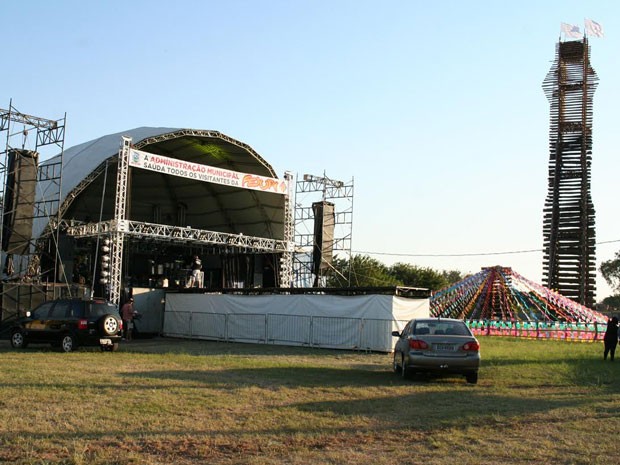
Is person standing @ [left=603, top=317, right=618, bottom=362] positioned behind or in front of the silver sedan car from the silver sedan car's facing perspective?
in front

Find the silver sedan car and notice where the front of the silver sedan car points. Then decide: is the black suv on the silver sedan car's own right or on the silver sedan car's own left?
on the silver sedan car's own left

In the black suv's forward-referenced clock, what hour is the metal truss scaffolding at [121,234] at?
The metal truss scaffolding is roughly at 2 o'clock from the black suv.

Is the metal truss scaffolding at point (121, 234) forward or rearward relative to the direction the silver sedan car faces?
forward

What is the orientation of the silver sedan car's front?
away from the camera

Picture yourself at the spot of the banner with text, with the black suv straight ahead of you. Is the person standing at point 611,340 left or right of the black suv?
left

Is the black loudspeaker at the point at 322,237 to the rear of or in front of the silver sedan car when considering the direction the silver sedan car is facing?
in front

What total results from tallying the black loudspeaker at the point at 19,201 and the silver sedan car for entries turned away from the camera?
1

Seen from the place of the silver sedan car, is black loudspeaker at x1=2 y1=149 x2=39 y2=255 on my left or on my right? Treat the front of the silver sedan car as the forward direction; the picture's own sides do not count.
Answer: on my left

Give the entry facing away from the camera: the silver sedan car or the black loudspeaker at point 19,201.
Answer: the silver sedan car

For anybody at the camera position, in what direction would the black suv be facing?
facing away from the viewer and to the left of the viewer

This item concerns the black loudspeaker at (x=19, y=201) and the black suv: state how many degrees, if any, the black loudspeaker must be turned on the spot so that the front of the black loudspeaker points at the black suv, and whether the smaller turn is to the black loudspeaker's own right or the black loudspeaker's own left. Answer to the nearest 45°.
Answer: approximately 45° to the black loudspeaker's own right

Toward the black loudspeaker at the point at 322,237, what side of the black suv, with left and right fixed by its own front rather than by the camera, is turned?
right
